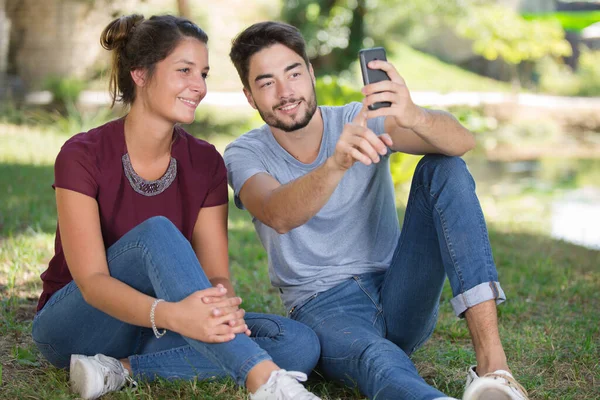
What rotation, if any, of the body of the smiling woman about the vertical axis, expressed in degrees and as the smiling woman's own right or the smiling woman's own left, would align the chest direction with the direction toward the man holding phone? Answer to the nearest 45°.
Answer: approximately 45° to the smiling woman's own left

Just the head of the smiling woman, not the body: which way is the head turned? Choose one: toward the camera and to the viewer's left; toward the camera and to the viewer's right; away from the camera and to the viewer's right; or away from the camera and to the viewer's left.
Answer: toward the camera and to the viewer's right

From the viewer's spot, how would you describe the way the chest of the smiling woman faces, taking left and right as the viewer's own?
facing the viewer and to the right of the viewer

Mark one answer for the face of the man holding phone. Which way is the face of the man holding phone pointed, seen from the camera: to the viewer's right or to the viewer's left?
to the viewer's right
